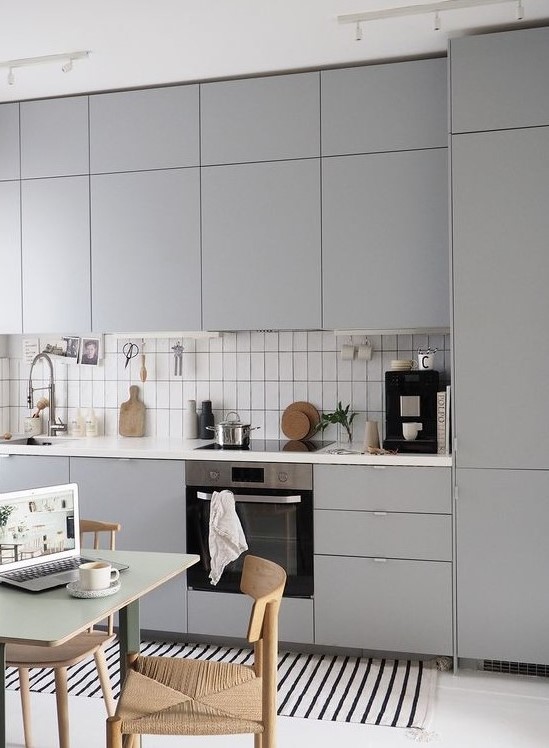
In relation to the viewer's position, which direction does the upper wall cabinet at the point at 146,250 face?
facing the viewer

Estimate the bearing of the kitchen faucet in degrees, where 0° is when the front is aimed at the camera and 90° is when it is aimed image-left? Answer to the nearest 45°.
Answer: approximately 45°

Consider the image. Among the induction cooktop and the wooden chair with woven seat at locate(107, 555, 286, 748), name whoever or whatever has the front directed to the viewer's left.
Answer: the wooden chair with woven seat

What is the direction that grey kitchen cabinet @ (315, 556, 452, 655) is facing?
toward the camera

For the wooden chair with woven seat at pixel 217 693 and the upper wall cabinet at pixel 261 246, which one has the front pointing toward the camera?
the upper wall cabinet

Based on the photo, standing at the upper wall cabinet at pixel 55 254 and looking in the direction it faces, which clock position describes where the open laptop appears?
The open laptop is roughly at 12 o'clock from the upper wall cabinet.

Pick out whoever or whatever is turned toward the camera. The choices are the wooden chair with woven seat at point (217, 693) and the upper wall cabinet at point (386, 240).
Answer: the upper wall cabinet

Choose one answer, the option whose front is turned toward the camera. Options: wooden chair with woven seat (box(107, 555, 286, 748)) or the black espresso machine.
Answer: the black espresso machine

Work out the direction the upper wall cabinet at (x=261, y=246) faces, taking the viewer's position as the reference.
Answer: facing the viewer

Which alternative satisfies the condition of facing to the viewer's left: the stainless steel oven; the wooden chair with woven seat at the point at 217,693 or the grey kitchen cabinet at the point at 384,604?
the wooden chair with woven seat

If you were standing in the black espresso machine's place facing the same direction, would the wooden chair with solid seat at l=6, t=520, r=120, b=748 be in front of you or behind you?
in front

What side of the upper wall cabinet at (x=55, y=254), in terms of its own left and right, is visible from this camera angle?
front

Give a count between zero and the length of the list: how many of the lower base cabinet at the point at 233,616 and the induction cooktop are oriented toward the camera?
2

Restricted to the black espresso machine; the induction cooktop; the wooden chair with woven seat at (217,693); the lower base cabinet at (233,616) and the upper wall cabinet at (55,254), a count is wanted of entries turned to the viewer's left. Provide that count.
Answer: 1
